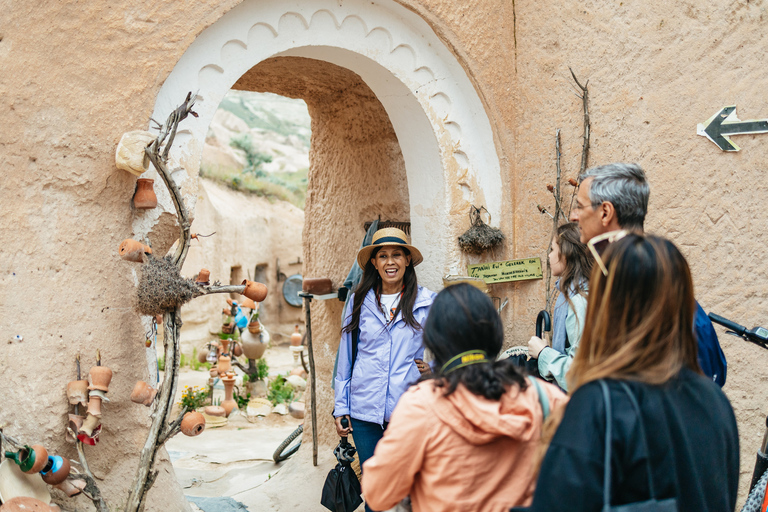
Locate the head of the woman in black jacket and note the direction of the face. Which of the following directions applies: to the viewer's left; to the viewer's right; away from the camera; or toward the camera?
away from the camera

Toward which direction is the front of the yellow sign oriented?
toward the camera

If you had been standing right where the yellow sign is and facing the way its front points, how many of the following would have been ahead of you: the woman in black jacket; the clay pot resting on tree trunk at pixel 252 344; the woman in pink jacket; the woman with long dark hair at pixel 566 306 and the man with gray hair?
4

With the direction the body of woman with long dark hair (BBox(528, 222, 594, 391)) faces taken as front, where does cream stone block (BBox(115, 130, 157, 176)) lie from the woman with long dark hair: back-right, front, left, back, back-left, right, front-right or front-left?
front

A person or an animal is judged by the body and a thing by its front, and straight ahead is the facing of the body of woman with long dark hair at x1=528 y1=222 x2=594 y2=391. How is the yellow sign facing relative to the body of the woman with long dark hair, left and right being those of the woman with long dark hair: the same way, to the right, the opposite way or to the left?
to the left

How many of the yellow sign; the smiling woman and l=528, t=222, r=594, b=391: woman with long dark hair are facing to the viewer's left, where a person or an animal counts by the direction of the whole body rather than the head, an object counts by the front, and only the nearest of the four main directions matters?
1

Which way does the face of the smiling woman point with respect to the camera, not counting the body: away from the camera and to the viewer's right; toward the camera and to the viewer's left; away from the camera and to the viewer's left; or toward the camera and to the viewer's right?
toward the camera and to the viewer's right

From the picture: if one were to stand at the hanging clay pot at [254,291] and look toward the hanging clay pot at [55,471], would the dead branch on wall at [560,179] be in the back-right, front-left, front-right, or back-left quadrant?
back-left

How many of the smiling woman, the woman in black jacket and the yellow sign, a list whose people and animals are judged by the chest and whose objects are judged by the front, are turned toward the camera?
2

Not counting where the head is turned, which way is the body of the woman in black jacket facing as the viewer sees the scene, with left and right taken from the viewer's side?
facing away from the viewer and to the left of the viewer

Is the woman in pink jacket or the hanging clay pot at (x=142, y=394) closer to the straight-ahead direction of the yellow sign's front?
the woman in pink jacket

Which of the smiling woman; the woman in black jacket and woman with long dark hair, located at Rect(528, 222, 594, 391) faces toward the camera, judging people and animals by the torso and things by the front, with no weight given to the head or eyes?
the smiling woman

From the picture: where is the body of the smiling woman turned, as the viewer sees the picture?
toward the camera

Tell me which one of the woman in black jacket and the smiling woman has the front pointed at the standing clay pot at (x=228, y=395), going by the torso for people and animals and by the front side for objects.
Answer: the woman in black jacket

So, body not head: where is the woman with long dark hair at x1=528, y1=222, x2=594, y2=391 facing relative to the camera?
to the viewer's left

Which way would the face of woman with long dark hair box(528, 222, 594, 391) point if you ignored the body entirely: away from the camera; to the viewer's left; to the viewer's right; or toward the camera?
to the viewer's left
